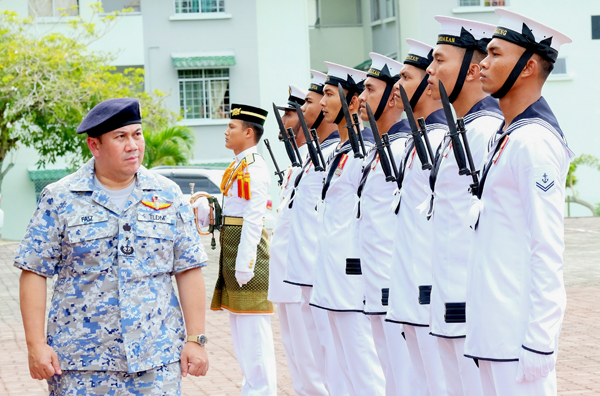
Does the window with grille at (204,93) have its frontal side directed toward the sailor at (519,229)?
yes

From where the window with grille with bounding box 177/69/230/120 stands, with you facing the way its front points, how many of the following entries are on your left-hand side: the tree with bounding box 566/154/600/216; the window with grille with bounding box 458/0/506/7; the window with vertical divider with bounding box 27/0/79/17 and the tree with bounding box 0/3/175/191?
2

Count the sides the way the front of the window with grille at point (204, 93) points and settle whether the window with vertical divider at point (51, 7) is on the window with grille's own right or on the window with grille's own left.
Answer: on the window with grille's own right

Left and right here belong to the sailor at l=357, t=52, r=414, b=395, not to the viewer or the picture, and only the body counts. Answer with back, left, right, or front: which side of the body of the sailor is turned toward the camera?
left

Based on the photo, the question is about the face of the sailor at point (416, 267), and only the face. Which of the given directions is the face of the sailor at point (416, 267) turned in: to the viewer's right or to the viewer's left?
to the viewer's left

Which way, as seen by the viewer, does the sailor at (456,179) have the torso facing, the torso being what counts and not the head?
to the viewer's left

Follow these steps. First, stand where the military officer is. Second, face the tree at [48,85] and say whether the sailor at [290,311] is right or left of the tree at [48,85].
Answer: right

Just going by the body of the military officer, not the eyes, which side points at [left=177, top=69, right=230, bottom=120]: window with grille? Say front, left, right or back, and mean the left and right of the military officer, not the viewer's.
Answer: back

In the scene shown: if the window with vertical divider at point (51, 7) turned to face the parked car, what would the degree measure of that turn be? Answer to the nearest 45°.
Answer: approximately 45° to its left

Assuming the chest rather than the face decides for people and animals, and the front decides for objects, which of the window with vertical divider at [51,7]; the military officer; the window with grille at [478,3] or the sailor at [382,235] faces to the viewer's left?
the sailor

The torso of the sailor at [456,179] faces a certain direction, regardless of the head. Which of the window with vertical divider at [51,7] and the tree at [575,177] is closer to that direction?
the window with vertical divider

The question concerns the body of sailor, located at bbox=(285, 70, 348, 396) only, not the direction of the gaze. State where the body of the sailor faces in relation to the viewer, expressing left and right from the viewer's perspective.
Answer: facing to the left of the viewer

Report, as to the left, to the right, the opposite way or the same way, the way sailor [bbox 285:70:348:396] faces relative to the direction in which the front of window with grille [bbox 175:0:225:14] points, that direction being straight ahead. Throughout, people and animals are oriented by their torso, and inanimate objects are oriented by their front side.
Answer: to the right

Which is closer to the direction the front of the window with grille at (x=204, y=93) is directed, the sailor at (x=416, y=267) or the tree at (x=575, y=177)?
the sailor

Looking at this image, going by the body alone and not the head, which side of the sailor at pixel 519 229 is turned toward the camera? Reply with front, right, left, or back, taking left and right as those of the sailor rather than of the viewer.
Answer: left

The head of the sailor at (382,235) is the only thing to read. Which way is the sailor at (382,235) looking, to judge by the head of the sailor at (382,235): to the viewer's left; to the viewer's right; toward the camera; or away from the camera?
to the viewer's left
